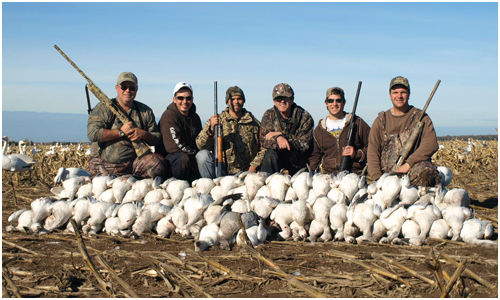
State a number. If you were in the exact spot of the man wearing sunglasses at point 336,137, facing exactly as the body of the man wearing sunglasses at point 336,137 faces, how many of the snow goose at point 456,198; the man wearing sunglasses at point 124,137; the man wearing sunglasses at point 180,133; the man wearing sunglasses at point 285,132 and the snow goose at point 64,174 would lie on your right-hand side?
4

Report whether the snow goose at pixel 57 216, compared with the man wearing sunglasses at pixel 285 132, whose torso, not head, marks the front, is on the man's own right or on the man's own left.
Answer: on the man's own right

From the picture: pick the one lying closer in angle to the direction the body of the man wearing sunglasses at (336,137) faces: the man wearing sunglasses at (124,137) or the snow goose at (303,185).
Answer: the snow goose

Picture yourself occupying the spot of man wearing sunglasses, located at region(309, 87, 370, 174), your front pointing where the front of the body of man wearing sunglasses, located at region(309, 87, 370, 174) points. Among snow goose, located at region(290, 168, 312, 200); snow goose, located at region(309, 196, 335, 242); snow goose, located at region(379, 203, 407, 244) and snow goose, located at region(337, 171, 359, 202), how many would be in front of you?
4

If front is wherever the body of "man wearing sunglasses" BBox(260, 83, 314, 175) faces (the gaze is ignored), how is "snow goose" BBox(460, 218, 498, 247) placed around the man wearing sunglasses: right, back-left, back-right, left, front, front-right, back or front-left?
front-left

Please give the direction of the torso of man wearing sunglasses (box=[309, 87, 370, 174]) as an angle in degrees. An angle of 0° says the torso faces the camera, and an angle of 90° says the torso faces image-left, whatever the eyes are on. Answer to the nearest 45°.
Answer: approximately 0°

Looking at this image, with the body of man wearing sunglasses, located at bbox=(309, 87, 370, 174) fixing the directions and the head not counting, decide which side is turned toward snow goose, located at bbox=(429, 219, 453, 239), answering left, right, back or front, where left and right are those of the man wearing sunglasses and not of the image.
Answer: front

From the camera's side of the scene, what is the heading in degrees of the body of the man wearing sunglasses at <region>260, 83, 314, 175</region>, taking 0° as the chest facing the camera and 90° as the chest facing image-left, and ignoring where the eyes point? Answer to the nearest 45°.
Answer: approximately 0°

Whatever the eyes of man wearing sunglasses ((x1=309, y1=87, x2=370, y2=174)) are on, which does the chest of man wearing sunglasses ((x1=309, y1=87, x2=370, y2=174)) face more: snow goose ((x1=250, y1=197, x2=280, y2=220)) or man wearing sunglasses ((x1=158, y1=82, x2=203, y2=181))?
the snow goose

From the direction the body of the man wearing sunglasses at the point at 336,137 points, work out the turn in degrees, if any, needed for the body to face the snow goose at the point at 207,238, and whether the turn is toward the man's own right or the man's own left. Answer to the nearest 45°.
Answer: approximately 45° to the man's own right

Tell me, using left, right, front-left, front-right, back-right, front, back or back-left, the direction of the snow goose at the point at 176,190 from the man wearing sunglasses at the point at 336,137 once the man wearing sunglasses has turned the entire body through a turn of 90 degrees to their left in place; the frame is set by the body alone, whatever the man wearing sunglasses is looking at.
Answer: back-right

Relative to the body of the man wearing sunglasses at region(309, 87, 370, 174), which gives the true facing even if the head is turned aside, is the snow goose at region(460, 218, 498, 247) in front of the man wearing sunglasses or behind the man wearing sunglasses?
in front

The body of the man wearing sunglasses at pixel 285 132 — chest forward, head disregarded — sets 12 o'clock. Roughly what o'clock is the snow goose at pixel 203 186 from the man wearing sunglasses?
The snow goose is roughly at 1 o'clock from the man wearing sunglasses.
